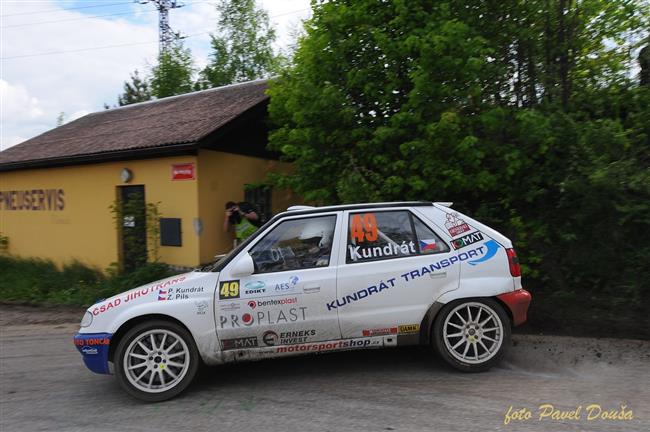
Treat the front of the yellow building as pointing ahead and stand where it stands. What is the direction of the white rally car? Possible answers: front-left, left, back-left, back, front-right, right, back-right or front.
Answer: front-left

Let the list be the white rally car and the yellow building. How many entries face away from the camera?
0

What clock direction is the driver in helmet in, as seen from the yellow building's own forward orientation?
The driver in helmet is roughly at 10 o'clock from the yellow building.

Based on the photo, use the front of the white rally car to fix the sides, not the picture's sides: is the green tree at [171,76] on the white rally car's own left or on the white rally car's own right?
on the white rally car's own right

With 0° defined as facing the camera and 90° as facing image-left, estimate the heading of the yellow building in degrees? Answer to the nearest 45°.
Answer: approximately 45°

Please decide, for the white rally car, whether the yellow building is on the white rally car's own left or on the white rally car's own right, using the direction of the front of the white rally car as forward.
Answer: on the white rally car's own right

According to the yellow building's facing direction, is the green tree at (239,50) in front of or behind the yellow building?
behind

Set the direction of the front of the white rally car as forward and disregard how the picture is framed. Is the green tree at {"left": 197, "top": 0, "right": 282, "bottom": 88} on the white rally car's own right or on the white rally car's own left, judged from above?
on the white rally car's own right

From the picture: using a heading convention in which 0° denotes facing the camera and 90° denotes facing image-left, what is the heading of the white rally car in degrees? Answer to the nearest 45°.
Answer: approximately 90°
